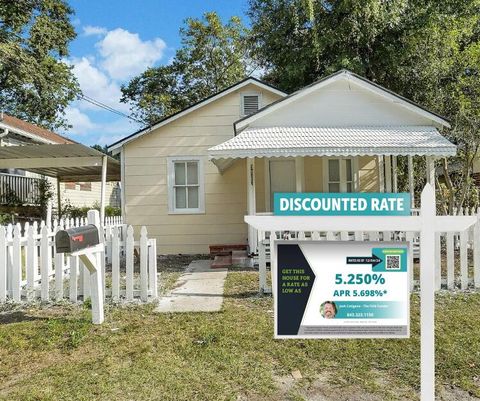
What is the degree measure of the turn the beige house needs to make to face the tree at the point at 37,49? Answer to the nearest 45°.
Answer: approximately 135° to its right

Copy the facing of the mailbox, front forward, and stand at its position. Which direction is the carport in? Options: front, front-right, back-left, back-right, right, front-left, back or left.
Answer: back-right

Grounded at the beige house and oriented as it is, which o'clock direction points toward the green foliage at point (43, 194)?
The green foliage is roughly at 4 o'clock from the beige house.

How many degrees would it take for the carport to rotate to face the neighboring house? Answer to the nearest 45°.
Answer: approximately 180°

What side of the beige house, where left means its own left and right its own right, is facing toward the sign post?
front

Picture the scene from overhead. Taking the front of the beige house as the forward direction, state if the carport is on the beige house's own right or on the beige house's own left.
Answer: on the beige house's own right

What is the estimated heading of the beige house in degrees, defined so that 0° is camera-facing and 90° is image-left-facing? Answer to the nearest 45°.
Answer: approximately 0°

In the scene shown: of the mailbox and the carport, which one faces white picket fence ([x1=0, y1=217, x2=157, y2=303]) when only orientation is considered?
the carport

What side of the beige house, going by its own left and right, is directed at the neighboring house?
right

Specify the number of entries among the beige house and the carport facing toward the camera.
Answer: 2
